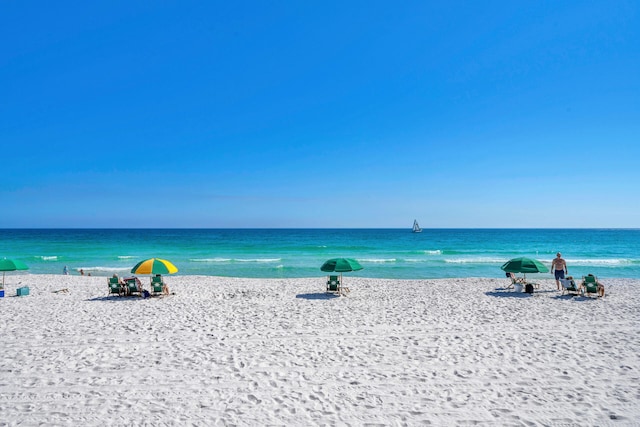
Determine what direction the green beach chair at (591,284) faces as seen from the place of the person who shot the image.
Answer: facing away from the viewer and to the right of the viewer
